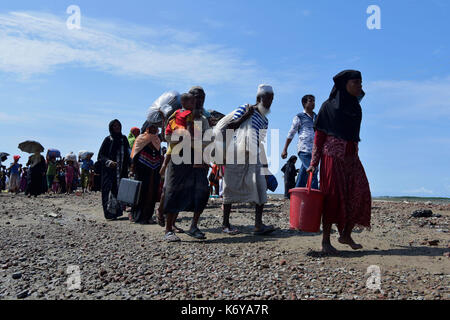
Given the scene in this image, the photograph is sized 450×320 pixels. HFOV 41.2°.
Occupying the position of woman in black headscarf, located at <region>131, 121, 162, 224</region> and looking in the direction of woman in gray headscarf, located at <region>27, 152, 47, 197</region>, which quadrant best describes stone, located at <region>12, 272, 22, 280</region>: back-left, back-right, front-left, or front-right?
back-left

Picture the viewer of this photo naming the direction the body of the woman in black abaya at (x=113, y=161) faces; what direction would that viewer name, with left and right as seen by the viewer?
facing the viewer and to the right of the viewer
